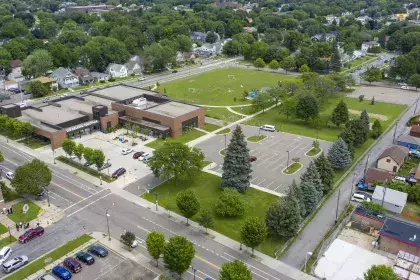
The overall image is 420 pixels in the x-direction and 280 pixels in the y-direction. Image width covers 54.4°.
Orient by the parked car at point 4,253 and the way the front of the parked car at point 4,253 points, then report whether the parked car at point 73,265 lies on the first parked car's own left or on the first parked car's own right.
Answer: on the first parked car's own left

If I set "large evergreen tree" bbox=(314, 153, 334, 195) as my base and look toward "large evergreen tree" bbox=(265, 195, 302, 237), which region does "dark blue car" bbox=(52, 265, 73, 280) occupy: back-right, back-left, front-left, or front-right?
front-right

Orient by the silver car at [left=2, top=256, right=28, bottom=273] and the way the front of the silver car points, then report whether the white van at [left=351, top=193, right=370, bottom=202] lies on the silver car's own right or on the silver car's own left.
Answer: on the silver car's own right

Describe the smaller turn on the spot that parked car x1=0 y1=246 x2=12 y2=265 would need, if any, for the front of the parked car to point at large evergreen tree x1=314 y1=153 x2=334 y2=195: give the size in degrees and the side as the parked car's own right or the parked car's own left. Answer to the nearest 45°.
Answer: approximately 135° to the parked car's own left

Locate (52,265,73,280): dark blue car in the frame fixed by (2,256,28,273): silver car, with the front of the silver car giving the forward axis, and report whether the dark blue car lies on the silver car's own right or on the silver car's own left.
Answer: on the silver car's own right

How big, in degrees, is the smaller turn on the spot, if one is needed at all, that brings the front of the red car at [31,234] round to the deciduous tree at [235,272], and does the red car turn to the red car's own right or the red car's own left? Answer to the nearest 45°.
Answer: approximately 90° to the red car's own left

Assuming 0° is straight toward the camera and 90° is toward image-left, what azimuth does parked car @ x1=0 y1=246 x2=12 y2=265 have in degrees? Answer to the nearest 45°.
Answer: approximately 45°
